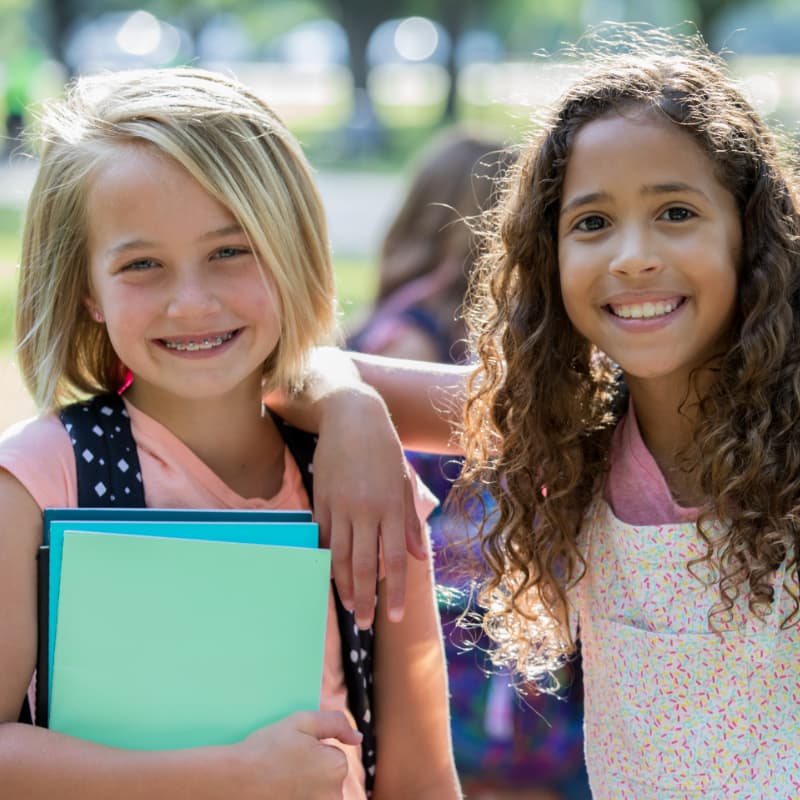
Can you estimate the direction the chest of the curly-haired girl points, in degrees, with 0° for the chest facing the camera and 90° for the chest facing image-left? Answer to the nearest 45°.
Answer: approximately 0°

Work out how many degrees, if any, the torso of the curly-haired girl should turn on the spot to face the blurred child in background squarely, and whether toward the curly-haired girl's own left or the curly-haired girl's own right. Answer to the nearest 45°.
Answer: approximately 180°

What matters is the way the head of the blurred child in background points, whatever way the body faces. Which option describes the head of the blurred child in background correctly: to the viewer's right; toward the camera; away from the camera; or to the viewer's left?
away from the camera
